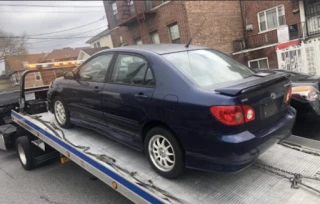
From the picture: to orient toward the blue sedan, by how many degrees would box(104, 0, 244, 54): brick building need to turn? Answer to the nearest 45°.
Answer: approximately 45° to its left

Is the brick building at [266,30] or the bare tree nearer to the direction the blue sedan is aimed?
the bare tree

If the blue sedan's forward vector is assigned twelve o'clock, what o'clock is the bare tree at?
The bare tree is roughly at 12 o'clock from the blue sedan.

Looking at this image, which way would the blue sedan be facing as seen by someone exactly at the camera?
facing away from the viewer and to the left of the viewer

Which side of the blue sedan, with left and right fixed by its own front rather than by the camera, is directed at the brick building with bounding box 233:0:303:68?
right

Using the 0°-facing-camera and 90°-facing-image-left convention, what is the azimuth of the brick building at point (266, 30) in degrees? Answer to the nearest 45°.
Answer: approximately 45°

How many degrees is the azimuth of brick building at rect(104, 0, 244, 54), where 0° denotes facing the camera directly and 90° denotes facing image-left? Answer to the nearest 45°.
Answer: approximately 45°

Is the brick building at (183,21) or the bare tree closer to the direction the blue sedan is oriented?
the bare tree

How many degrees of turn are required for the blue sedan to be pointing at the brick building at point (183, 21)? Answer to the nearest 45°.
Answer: approximately 45° to its right
